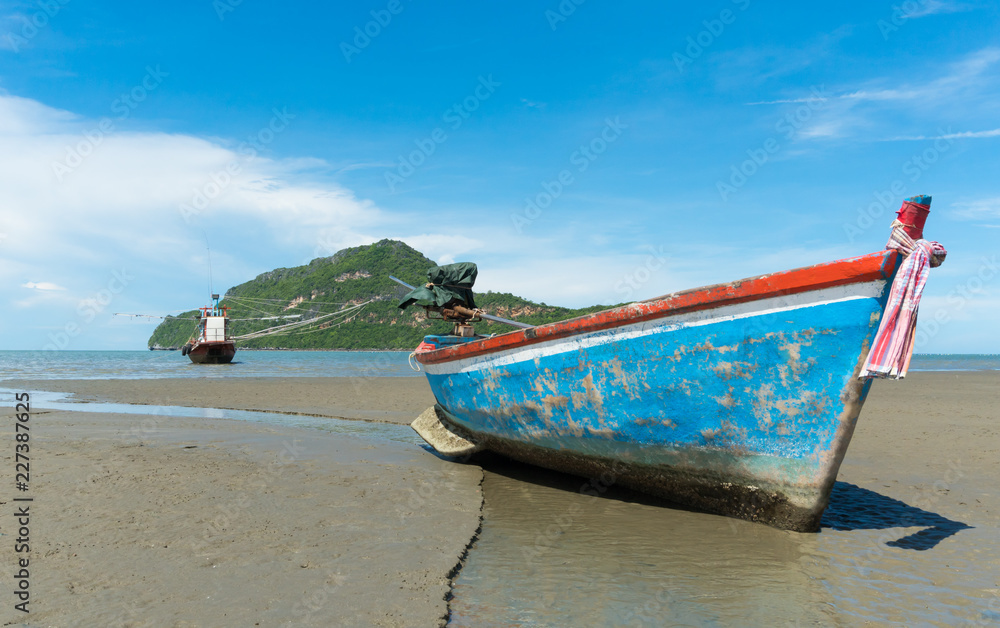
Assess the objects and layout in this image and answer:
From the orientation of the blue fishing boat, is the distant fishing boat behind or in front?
behind

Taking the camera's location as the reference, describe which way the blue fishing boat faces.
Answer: facing the viewer and to the right of the viewer
